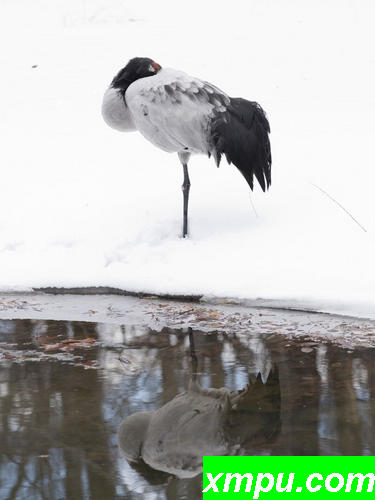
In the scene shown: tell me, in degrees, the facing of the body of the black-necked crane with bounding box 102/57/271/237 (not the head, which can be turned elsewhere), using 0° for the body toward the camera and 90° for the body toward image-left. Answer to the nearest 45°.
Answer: approximately 90°
